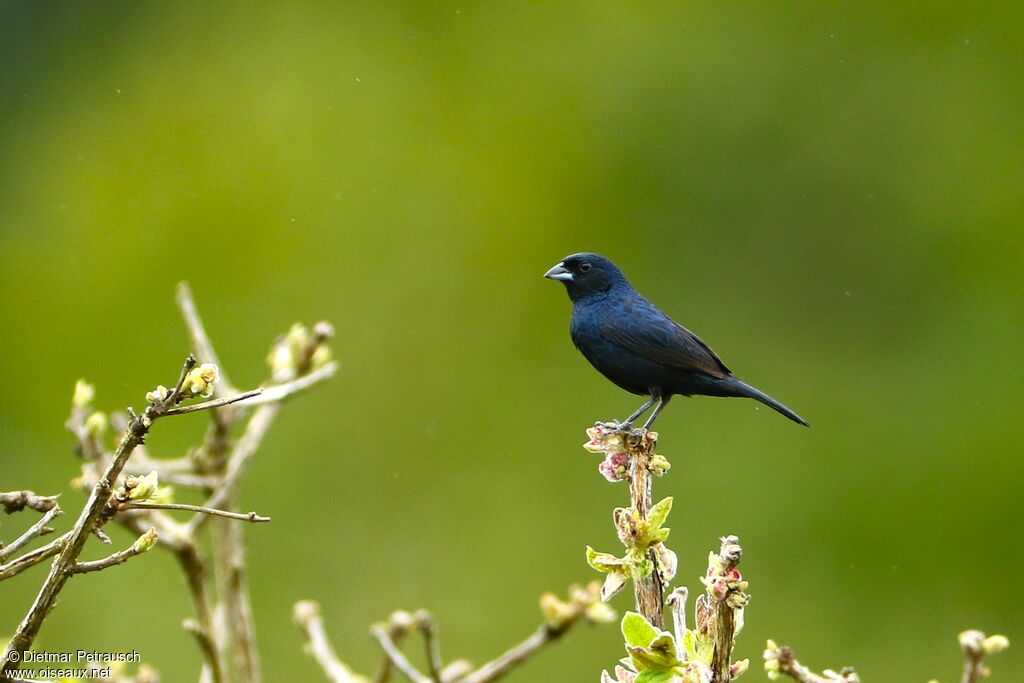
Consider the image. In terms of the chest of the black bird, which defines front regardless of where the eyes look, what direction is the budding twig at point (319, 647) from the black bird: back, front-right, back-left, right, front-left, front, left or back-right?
front-left

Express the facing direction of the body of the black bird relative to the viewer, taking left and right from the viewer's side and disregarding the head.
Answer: facing to the left of the viewer

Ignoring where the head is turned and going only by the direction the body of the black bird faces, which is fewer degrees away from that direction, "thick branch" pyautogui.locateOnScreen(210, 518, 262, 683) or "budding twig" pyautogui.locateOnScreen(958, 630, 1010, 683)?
the thick branch

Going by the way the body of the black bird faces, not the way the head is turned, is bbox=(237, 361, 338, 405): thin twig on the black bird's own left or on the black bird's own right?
on the black bird's own left

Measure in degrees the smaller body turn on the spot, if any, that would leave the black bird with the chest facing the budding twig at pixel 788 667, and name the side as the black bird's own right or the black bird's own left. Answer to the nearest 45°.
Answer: approximately 180°

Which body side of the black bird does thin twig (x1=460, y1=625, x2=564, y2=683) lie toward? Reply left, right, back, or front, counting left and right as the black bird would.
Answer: left
